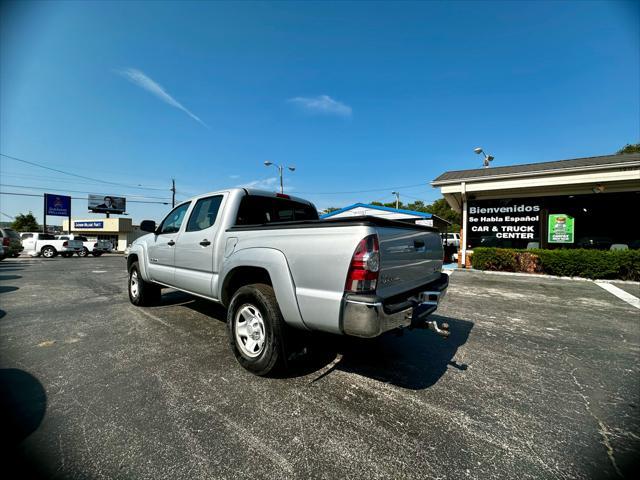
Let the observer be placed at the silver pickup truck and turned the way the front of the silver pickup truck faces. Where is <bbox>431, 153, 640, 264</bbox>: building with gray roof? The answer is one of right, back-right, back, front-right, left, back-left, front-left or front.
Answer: right

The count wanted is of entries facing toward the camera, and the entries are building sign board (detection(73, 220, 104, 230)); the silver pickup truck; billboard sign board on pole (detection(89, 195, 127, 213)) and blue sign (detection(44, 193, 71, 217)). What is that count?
3

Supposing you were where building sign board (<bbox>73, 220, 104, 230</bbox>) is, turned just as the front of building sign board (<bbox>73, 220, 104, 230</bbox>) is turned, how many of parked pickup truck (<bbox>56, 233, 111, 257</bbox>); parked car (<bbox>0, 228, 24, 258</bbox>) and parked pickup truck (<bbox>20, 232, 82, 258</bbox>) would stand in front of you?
3

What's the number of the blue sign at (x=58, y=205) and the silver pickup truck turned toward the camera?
1

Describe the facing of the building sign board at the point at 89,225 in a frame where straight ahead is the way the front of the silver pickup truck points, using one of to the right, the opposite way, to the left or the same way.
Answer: the opposite way

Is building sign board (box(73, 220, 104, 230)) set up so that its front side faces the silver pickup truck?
yes

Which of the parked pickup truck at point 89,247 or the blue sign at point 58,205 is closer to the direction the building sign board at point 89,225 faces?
the parked pickup truck

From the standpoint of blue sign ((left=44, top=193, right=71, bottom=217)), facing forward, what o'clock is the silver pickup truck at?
The silver pickup truck is roughly at 12 o'clock from the blue sign.

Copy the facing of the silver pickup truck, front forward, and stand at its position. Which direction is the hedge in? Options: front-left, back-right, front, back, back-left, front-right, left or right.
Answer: right

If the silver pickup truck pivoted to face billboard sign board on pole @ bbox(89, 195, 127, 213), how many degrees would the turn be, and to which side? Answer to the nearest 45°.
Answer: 0° — it already faces it

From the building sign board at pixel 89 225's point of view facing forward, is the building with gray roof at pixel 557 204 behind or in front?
in front

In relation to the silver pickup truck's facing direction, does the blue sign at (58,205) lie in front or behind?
in front
